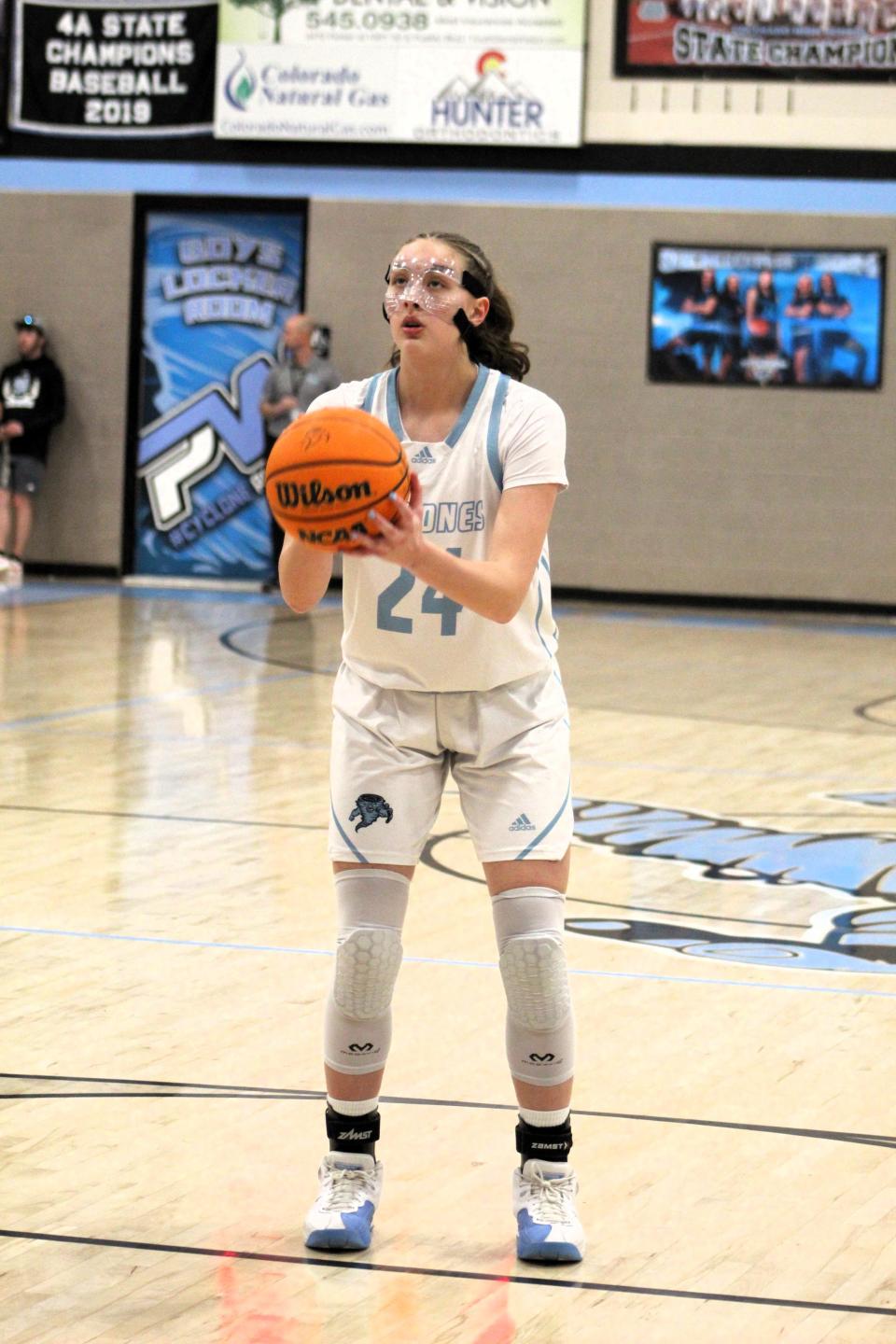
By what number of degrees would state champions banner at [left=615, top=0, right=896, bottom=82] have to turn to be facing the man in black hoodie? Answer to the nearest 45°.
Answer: approximately 90° to its right

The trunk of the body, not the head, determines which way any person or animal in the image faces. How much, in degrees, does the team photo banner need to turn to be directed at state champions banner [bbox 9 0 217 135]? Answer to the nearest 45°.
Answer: approximately 90° to its right

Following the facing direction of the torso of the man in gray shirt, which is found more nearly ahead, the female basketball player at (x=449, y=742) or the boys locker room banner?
the female basketball player

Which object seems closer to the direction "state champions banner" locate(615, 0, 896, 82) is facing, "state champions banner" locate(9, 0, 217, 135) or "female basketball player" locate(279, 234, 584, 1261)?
the female basketball player

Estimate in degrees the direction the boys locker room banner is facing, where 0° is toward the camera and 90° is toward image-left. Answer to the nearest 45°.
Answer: approximately 0°
